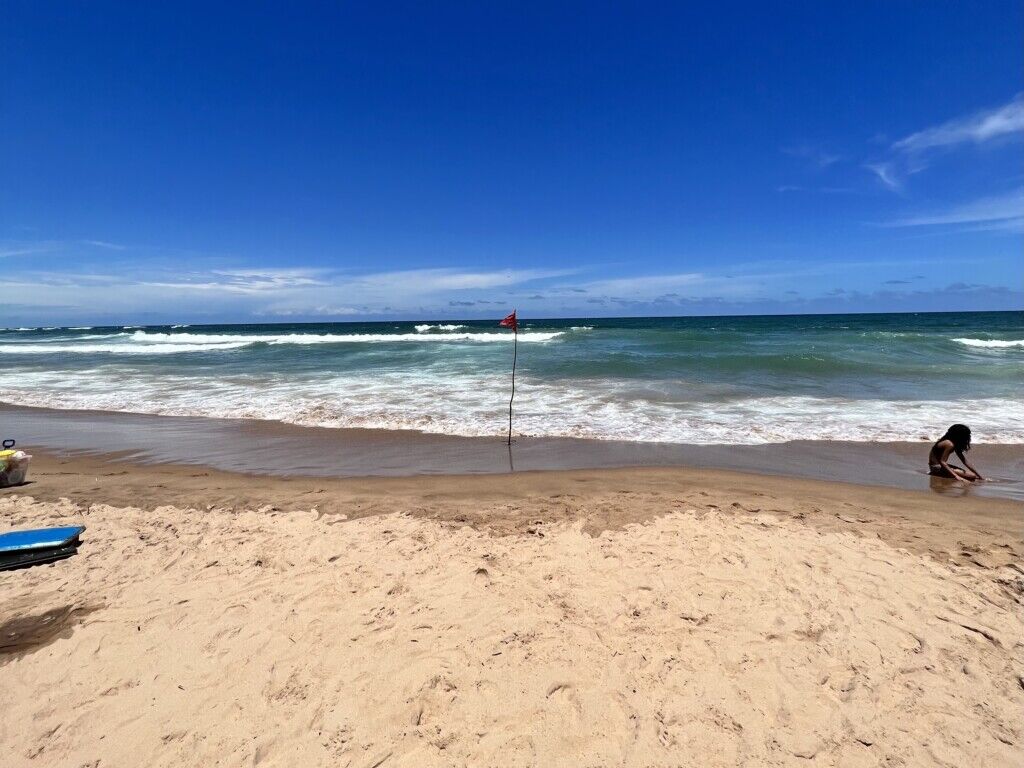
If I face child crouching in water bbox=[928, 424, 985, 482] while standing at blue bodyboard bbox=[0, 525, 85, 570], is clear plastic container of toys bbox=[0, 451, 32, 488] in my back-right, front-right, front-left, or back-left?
back-left

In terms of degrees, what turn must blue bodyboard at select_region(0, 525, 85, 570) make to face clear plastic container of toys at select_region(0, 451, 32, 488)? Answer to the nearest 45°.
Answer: approximately 90° to its left

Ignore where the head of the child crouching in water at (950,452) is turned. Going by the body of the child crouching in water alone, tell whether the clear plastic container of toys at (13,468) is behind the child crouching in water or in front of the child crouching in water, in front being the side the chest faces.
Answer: behind

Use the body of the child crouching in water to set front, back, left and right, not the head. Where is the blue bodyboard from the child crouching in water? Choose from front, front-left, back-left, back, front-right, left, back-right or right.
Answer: back-right

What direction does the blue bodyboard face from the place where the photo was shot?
facing to the right of the viewer

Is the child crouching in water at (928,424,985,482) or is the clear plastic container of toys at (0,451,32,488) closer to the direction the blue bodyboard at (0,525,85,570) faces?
the child crouching in water

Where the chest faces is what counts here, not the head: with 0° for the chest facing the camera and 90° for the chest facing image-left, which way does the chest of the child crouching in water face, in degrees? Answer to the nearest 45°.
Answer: approximately 270°

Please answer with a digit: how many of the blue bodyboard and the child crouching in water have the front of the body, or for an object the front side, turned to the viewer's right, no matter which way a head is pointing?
2
